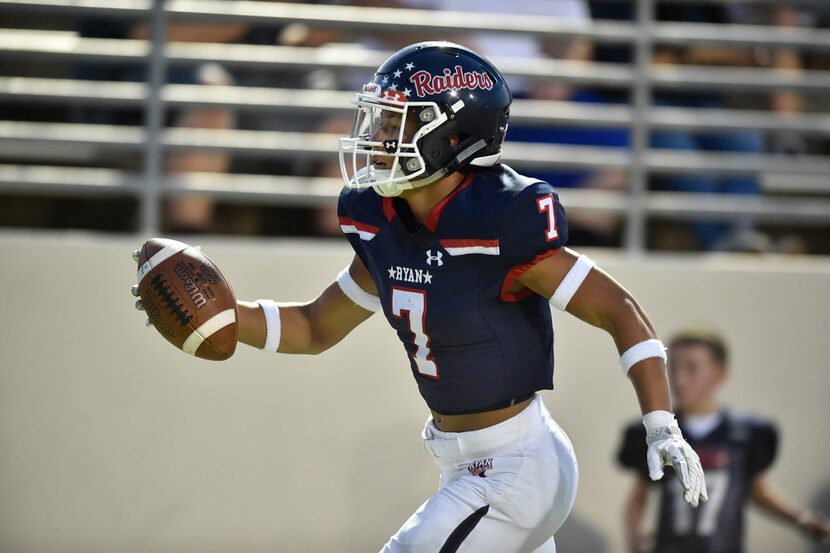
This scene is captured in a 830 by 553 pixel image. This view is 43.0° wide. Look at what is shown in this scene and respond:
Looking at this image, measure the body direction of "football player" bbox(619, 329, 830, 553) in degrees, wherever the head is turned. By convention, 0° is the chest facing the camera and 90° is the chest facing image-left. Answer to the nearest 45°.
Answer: approximately 0°

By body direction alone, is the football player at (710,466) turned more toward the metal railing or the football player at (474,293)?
the football player

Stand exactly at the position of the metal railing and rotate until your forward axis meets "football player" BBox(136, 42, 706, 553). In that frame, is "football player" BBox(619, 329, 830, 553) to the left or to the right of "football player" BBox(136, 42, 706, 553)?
left
